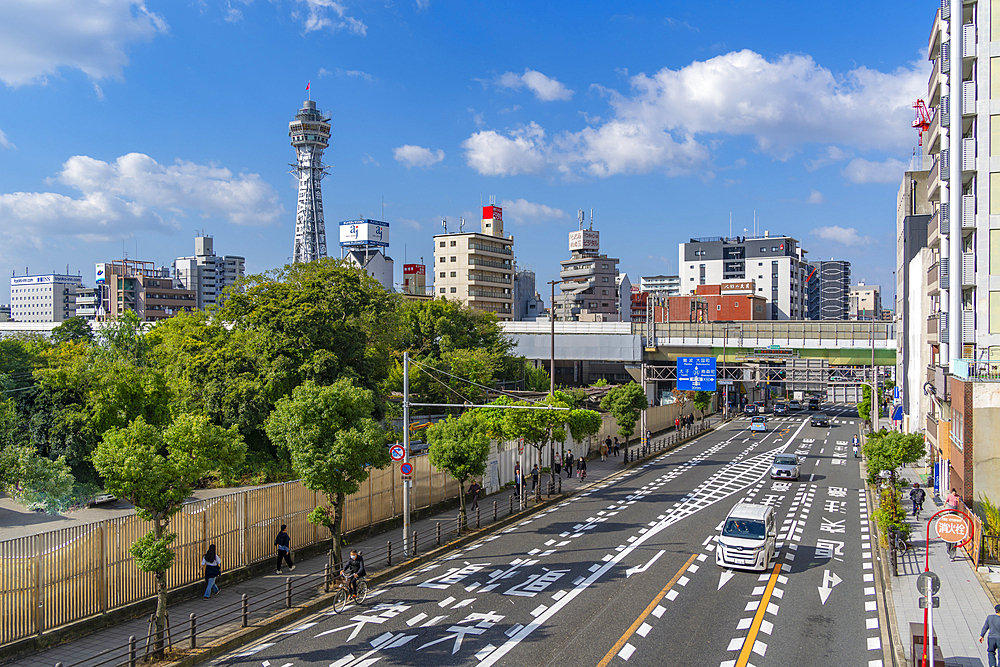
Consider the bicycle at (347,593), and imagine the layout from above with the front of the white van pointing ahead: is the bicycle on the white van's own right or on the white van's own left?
on the white van's own right

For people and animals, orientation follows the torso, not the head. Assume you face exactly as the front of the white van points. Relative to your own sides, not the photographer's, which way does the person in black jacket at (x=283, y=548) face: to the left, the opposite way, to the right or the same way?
the opposite way

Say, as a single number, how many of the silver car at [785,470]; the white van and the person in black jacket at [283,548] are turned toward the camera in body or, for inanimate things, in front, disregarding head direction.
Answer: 2

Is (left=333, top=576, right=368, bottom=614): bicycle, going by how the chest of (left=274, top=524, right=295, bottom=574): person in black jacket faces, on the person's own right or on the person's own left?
on the person's own right

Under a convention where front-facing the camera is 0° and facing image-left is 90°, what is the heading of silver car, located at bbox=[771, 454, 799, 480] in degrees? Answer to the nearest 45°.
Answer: approximately 0°

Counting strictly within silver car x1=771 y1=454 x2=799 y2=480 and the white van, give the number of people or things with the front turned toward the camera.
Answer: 2

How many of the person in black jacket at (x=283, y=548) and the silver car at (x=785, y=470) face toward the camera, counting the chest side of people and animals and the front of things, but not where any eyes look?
1

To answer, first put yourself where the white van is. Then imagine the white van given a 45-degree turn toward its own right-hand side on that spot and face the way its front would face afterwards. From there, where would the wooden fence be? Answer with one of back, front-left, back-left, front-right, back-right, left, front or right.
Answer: front

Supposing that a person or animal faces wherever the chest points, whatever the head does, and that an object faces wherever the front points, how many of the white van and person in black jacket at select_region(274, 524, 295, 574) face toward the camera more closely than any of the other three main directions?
1

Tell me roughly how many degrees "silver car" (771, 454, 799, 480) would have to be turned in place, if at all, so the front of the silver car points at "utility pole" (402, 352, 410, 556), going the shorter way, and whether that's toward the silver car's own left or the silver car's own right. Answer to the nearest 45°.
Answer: approximately 45° to the silver car's own right

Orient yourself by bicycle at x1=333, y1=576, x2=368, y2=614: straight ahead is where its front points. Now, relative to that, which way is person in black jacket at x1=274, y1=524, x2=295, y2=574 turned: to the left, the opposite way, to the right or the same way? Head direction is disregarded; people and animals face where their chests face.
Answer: the opposite way
